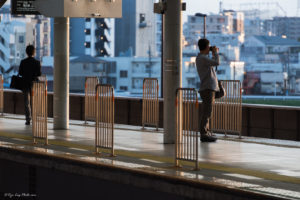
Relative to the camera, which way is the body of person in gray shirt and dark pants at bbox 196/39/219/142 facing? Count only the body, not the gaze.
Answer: to the viewer's right

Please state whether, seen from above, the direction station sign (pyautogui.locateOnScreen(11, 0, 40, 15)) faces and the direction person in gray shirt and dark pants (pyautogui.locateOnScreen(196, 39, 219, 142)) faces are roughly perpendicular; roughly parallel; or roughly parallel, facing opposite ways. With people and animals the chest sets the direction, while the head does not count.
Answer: roughly perpendicular
